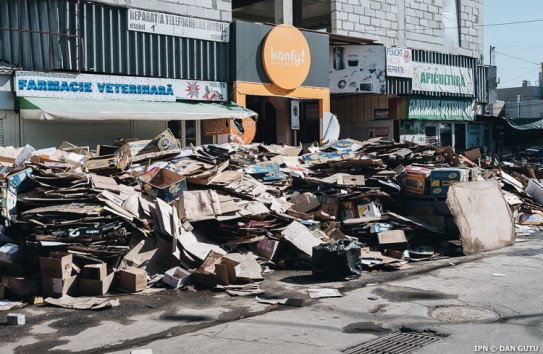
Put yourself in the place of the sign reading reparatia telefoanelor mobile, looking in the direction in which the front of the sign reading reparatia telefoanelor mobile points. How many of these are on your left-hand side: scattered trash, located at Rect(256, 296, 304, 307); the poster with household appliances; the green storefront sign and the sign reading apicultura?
3

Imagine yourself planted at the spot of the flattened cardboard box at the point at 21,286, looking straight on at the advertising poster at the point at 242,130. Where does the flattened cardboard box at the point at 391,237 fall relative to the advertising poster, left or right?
right

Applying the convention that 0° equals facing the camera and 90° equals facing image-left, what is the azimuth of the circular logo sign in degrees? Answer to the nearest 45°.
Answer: approximately 315°

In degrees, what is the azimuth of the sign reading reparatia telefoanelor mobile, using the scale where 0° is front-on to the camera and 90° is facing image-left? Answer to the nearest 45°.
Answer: approximately 315°

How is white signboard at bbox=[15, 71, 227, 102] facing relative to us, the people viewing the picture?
facing the viewer and to the right of the viewer

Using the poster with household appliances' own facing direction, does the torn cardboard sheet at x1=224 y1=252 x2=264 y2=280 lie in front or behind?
in front

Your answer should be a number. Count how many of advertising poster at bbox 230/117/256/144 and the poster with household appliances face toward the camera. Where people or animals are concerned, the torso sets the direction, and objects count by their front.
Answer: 2

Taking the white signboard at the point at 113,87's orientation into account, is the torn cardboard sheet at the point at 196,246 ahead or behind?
ahead

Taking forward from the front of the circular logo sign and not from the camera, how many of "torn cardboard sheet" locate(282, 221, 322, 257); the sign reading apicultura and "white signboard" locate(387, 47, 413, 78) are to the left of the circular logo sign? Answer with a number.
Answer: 2

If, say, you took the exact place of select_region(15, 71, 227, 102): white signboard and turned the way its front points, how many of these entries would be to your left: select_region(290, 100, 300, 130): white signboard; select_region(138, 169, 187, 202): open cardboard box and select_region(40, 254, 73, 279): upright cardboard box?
1

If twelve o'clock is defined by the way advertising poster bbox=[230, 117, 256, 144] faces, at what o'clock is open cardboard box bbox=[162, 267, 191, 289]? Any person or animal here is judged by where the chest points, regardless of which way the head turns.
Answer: The open cardboard box is roughly at 12 o'clock from the advertising poster.

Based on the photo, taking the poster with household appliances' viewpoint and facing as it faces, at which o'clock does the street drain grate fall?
The street drain grate is roughly at 12 o'clock from the poster with household appliances.

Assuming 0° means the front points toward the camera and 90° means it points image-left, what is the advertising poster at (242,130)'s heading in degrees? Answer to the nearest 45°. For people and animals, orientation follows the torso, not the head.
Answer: approximately 0°
